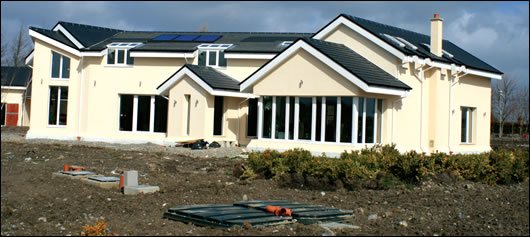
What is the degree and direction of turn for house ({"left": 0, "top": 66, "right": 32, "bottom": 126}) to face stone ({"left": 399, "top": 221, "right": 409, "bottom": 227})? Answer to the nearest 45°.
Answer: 0° — it already faces it

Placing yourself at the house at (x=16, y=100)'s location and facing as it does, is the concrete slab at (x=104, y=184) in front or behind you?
in front

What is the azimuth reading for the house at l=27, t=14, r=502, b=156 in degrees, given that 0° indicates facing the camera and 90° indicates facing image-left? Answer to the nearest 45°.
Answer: approximately 45°

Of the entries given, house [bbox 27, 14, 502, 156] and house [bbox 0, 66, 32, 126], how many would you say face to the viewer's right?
0

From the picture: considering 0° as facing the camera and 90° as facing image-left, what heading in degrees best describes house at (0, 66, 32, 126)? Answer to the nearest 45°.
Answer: approximately 0°

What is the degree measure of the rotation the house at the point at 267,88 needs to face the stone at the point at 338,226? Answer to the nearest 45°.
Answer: approximately 45° to its left

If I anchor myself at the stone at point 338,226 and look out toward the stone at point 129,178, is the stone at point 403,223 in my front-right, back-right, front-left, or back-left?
back-right

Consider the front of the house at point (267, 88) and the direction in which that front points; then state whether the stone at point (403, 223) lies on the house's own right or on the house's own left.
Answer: on the house's own left
